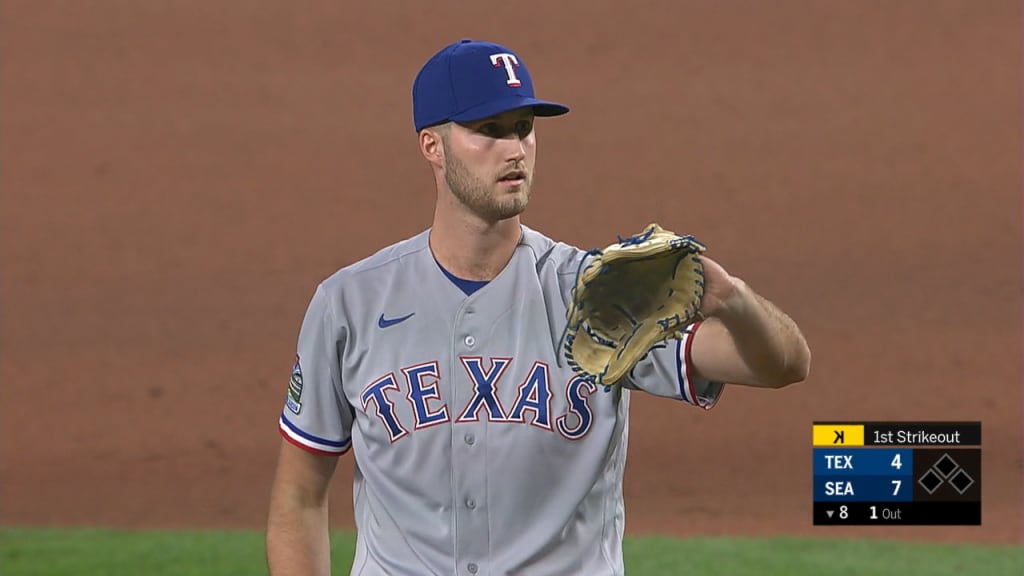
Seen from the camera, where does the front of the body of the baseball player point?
toward the camera

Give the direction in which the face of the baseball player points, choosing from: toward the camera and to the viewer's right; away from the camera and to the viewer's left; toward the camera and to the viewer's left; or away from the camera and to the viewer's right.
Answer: toward the camera and to the viewer's right
